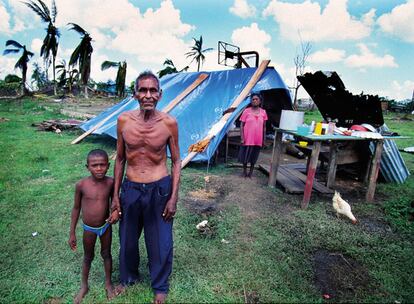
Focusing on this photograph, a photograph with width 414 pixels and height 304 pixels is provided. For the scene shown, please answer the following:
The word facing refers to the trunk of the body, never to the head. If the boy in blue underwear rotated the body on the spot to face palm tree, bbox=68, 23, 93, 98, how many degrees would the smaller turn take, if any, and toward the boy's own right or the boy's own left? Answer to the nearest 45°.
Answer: approximately 180°

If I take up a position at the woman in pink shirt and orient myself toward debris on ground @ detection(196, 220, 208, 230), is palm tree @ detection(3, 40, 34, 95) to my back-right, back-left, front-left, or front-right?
back-right

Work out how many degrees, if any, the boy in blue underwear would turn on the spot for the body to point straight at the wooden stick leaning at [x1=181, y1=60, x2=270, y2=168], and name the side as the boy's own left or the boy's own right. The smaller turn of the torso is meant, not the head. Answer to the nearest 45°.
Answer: approximately 135° to the boy's own left

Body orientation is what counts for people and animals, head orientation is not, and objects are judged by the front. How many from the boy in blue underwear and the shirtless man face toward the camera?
2

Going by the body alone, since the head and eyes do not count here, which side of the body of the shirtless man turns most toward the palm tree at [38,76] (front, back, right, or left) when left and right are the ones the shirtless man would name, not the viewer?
back

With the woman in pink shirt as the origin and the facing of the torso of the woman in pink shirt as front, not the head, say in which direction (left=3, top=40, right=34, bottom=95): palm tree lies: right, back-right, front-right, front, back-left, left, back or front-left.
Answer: back-right

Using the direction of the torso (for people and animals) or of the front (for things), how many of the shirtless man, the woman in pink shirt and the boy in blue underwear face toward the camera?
3

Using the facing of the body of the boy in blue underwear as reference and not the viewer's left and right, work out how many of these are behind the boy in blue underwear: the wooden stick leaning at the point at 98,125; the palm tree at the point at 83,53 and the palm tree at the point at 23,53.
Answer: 3

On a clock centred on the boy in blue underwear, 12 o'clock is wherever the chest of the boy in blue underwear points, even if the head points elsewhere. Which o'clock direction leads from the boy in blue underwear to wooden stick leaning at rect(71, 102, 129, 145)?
The wooden stick leaning is roughly at 6 o'clock from the boy in blue underwear.

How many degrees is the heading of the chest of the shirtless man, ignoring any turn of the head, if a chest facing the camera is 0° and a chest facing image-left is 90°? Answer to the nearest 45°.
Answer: approximately 0°

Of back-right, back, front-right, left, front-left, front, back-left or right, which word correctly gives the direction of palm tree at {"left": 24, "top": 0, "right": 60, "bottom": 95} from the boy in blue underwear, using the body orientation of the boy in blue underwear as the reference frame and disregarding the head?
back

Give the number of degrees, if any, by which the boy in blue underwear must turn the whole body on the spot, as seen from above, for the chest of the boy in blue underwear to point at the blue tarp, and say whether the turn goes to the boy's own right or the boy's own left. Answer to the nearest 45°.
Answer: approximately 135° to the boy's own left
